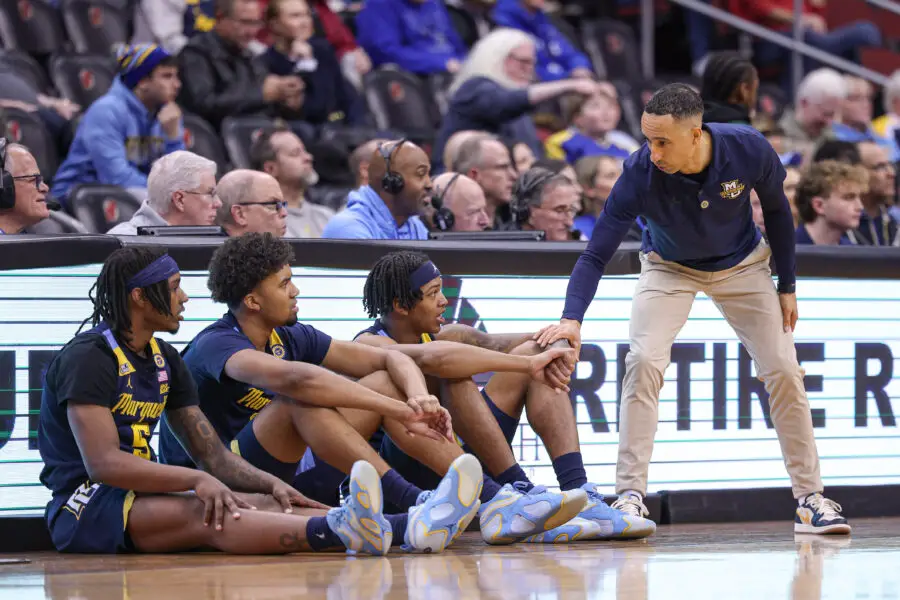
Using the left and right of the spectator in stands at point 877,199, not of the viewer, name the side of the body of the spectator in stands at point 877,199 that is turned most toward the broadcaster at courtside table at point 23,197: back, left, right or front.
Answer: right

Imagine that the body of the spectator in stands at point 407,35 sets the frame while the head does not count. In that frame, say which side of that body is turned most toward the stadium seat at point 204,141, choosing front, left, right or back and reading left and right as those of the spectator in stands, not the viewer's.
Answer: right

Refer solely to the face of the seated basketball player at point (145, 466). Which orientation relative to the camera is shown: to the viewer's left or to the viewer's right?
to the viewer's right

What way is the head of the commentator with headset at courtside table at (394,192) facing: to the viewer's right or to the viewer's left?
to the viewer's right

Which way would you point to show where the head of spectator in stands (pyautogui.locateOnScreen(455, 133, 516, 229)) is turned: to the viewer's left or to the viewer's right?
to the viewer's right
